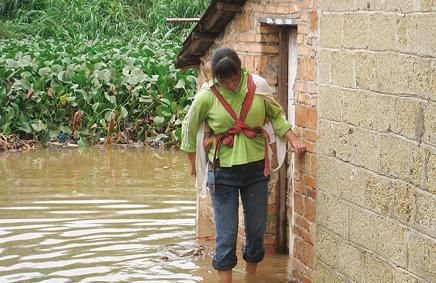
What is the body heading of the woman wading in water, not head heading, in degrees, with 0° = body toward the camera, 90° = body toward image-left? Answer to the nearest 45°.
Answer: approximately 0°
